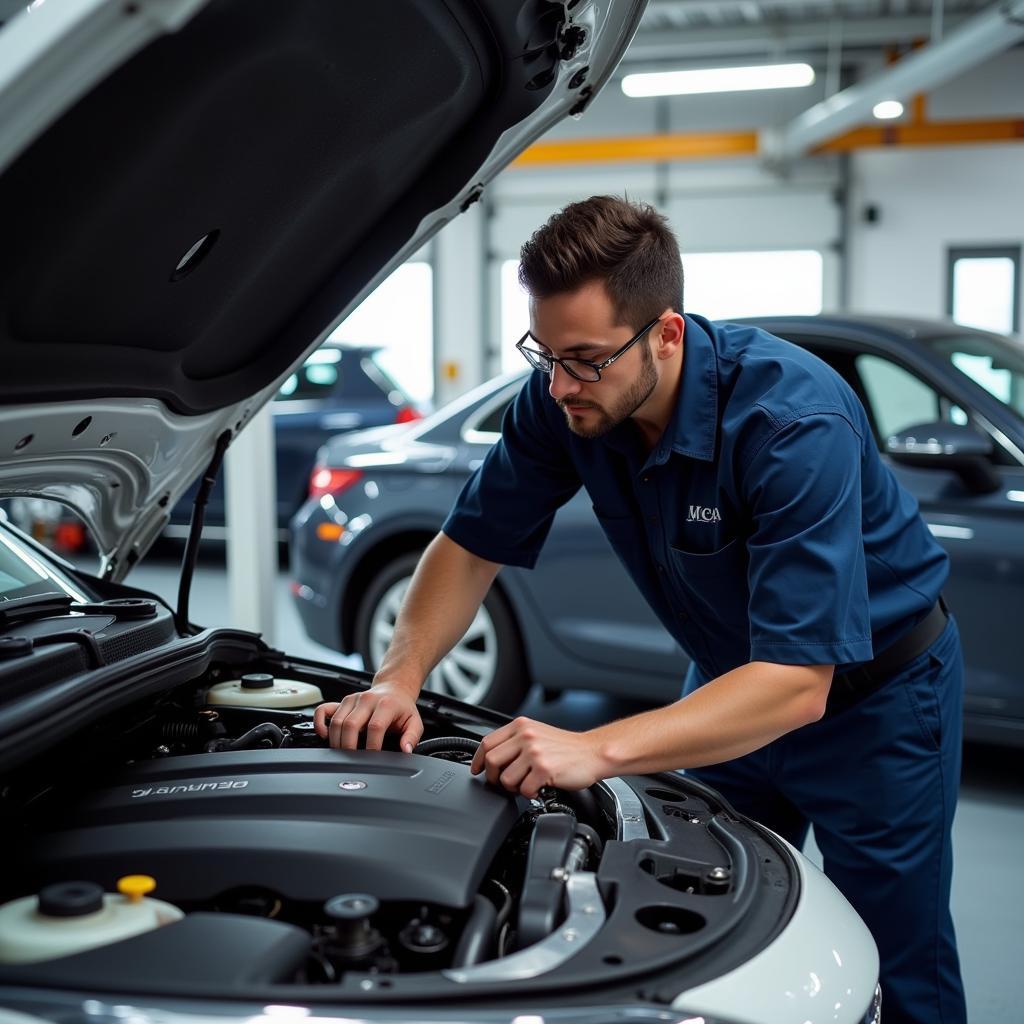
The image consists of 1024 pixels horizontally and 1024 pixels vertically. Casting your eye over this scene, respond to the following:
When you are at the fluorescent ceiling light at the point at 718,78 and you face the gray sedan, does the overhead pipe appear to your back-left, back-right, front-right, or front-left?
front-left

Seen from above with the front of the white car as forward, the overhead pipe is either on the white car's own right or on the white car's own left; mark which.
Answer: on the white car's own left

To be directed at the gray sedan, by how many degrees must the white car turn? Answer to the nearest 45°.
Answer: approximately 135° to its left

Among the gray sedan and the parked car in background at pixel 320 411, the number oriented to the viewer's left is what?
1

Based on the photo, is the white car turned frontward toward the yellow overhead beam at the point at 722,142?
no

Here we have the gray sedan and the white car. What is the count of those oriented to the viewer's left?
0

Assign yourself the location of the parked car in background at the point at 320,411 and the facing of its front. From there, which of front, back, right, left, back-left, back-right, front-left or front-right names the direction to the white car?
left

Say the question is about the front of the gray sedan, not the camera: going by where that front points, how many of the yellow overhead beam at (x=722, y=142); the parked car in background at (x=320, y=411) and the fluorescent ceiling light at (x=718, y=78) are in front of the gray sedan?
0

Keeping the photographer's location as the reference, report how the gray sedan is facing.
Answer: facing the viewer and to the right of the viewer

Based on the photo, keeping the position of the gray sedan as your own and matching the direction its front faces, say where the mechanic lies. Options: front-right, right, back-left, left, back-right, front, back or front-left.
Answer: front-right

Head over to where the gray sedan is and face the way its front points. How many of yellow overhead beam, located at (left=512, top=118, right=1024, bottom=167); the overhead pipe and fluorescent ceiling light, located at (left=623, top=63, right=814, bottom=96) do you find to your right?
0

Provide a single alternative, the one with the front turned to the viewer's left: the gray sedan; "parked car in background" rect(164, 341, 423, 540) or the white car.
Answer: the parked car in background

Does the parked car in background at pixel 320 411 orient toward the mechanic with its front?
no

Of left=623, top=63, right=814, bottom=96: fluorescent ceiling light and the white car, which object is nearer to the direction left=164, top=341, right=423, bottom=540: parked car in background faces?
the white car

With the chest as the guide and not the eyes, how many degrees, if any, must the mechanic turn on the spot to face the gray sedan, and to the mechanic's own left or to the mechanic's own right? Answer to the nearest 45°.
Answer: approximately 135° to the mechanic's own right

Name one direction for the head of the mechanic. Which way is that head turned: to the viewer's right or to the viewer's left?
to the viewer's left

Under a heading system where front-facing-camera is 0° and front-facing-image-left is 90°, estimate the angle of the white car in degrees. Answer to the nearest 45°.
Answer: approximately 315°
